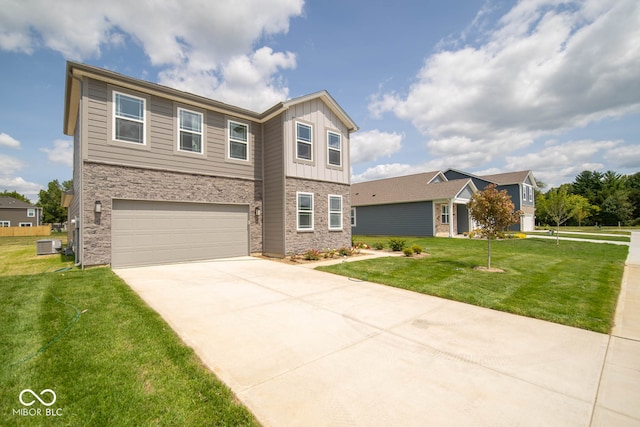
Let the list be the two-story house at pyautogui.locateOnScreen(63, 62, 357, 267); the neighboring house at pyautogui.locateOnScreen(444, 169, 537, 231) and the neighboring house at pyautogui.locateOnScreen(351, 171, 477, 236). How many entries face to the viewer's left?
0

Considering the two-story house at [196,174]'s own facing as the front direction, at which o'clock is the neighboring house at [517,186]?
The neighboring house is roughly at 10 o'clock from the two-story house.

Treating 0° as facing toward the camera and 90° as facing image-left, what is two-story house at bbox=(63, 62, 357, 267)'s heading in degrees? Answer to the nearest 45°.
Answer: approximately 315°

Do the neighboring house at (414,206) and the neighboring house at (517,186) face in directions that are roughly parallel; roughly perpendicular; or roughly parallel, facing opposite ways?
roughly parallel

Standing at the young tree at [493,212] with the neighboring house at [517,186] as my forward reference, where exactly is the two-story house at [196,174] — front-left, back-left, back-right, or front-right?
back-left

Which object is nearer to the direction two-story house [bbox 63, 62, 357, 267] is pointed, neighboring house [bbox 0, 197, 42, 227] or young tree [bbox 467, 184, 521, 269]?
the young tree

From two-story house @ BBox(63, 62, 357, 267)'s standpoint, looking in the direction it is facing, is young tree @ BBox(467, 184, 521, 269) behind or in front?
in front

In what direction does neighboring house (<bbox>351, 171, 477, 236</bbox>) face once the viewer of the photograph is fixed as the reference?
facing the viewer and to the right of the viewer

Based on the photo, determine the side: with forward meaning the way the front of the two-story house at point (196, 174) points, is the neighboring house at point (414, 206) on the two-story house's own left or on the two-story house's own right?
on the two-story house's own left

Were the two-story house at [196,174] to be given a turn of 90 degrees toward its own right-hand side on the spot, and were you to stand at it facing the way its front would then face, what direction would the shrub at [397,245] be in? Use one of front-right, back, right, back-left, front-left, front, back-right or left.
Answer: back-left

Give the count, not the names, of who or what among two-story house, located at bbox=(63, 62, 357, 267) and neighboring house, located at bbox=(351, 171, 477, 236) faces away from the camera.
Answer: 0

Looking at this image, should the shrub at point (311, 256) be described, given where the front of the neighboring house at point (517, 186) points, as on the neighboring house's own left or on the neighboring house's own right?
on the neighboring house's own right

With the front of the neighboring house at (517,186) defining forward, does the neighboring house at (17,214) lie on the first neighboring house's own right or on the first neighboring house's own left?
on the first neighboring house's own right

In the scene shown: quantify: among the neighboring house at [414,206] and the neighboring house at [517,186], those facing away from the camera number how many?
0

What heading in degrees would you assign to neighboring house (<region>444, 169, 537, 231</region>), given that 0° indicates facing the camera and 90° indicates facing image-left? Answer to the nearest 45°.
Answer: approximately 315°

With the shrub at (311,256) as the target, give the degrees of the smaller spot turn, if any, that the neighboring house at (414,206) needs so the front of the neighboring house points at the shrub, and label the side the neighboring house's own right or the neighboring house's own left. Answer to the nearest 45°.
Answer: approximately 45° to the neighboring house's own right

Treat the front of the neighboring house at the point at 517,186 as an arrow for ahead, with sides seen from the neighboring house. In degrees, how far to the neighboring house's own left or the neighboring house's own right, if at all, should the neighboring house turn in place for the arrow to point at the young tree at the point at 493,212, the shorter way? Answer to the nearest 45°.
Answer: approximately 45° to the neighboring house's own right

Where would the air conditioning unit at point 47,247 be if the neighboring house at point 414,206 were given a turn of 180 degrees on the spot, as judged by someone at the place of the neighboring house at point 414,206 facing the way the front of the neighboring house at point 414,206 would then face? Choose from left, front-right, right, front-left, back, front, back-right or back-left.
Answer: left

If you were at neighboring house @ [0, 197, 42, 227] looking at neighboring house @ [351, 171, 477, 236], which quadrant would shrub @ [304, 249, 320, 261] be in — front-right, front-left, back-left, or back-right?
front-right
